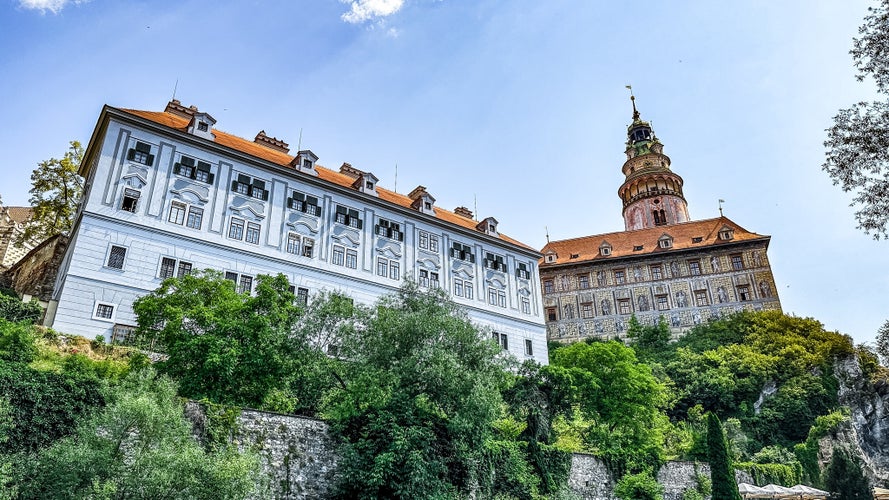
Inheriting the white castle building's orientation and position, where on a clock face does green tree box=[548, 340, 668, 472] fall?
The green tree is roughly at 11 o'clock from the white castle building.

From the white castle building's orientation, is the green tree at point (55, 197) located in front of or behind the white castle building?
behind

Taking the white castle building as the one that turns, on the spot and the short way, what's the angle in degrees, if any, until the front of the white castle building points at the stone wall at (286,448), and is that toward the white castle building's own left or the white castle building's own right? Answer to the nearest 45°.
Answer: approximately 45° to the white castle building's own right

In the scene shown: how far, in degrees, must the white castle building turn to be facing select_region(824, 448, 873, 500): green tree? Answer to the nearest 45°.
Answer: approximately 45° to its left

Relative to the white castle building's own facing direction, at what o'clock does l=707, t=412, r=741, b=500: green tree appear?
The green tree is roughly at 11 o'clock from the white castle building.

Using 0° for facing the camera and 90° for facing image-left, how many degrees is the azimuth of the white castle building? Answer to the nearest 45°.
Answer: approximately 315°
